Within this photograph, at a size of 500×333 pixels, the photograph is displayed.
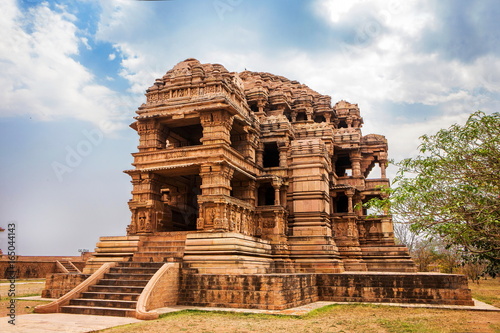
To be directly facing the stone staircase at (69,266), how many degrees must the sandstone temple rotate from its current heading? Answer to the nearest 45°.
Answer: approximately 90° to its right

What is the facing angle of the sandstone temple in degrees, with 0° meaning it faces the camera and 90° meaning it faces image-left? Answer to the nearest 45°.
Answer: approximately 45°

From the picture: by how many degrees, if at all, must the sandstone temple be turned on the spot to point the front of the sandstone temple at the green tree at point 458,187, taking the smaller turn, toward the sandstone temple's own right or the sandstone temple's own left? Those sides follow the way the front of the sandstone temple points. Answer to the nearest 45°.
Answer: approximately 90° to the sandstone temple's own left
